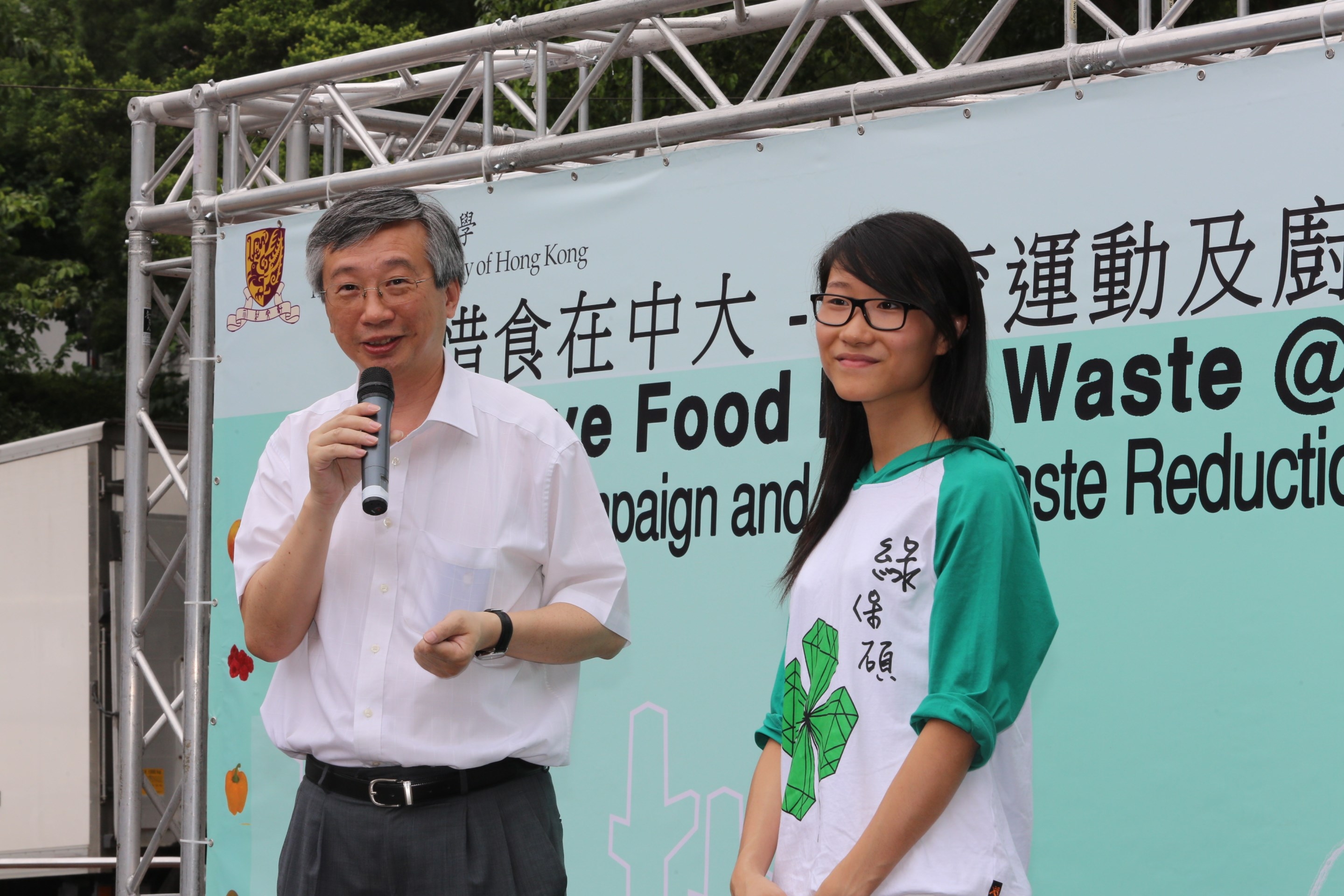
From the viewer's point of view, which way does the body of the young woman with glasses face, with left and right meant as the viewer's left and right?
facing the viewer and to the left of the viewer

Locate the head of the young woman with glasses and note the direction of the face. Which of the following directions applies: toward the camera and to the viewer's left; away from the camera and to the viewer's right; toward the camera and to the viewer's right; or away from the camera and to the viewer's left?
toward the camera and to the viewer's left

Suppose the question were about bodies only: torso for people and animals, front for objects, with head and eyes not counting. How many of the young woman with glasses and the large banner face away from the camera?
0

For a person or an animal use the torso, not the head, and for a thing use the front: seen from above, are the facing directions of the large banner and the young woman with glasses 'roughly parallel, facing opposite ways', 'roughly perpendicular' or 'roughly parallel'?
roughly parallel

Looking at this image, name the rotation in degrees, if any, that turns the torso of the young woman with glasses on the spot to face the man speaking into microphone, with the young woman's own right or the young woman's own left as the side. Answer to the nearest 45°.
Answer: approximately 90° to the young woman's own right

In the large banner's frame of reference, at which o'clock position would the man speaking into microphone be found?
The man speaking into microphone is roughly at 12 o'clock from the large banner.
